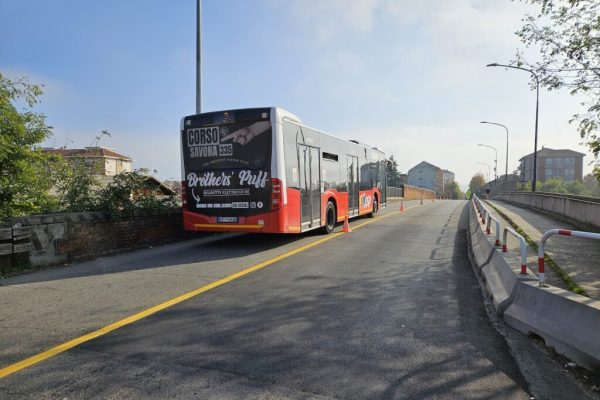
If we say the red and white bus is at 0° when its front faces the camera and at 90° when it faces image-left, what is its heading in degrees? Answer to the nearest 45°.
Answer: approximately 225°

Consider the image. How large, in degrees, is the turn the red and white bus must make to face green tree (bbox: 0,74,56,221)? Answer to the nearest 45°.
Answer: approximately 135° to its left

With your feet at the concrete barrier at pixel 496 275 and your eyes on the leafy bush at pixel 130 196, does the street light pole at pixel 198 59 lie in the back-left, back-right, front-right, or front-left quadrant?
front-right

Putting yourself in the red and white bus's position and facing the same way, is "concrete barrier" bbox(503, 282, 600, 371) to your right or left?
on your right

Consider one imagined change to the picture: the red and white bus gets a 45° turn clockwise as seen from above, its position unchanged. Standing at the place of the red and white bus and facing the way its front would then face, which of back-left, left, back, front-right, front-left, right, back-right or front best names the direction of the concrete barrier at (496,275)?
front-right

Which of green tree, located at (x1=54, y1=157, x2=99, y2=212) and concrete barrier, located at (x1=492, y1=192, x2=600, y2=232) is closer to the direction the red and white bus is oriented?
the concrete barrier

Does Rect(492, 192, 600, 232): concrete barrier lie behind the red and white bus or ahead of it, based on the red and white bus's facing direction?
ahead

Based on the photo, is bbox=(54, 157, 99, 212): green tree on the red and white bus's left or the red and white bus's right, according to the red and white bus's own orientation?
on its left
